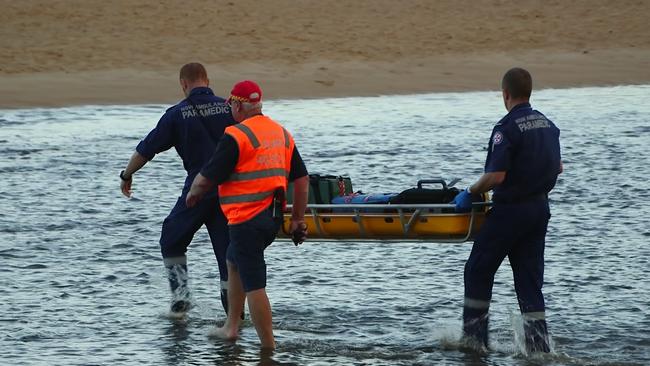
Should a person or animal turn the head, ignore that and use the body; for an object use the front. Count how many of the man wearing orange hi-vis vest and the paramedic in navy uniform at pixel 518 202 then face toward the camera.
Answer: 0

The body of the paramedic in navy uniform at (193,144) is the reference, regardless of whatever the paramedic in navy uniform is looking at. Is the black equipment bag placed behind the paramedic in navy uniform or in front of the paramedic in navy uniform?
behind

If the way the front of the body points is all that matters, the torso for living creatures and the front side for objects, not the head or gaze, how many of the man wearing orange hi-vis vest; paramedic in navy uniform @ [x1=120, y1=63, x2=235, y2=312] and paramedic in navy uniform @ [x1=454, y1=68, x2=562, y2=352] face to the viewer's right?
0

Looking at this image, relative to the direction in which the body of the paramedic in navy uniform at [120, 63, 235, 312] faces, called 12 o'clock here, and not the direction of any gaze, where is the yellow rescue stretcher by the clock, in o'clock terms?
The yellow rescue stretcher is roughly at 5 o'clock from the paramedic in navy uniform.

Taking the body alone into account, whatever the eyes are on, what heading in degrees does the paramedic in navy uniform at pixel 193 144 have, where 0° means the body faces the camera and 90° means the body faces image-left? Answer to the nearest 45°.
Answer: approximately 135°

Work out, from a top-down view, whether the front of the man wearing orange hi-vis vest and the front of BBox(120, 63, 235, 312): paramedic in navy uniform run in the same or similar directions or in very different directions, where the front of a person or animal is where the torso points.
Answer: same or similar directions

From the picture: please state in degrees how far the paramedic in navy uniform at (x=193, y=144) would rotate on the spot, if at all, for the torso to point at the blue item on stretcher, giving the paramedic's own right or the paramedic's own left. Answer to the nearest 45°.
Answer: approximately 135° to the paramedic's own right

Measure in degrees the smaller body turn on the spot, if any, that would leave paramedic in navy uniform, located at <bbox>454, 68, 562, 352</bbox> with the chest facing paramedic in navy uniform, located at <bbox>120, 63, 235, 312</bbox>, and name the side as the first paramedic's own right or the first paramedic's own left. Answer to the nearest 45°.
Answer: approximately 45° to the first paramedic's own left

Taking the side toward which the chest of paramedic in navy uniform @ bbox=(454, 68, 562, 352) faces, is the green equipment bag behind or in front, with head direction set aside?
in front

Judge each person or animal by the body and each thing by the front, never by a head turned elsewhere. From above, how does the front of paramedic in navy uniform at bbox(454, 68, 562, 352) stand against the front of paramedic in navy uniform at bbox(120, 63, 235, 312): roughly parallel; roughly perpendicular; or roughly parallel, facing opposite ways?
roughly parallel

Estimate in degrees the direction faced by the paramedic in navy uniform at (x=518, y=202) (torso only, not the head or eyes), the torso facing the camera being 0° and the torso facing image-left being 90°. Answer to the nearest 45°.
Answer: approximately 135°

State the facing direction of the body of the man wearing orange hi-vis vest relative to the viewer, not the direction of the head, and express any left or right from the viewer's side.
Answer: facing away from the viewer and to the left of the viewer

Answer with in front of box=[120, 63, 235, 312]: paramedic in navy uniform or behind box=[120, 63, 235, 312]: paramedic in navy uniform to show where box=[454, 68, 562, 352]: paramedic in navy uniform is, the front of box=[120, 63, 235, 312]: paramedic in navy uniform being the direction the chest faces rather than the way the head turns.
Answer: behind

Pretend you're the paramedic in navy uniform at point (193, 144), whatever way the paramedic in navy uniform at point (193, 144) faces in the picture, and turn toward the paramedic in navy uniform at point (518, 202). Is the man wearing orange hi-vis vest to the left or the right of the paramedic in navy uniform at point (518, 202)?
right
